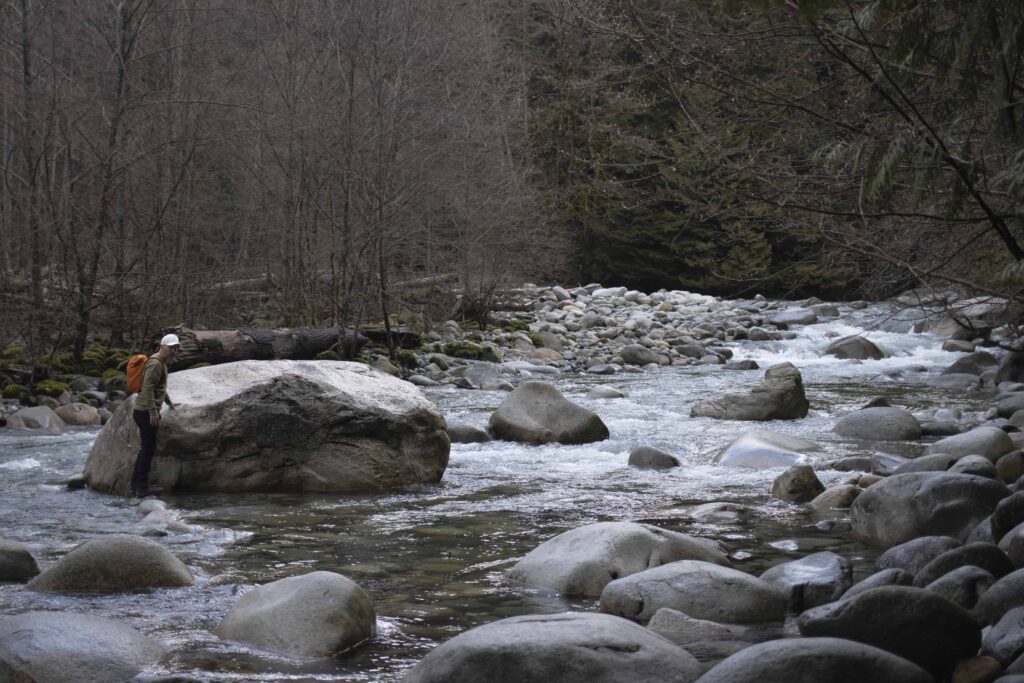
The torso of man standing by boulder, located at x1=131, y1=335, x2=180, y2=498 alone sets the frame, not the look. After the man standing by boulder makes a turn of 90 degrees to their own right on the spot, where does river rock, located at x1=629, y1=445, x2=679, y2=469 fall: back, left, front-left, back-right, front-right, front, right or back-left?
left

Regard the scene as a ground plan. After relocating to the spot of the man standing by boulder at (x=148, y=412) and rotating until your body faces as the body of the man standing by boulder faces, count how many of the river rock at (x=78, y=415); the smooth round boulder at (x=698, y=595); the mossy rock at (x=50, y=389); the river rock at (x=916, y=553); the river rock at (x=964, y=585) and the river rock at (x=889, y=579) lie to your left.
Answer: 2

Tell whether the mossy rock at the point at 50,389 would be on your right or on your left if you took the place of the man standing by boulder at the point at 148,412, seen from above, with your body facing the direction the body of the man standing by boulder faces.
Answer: on your left

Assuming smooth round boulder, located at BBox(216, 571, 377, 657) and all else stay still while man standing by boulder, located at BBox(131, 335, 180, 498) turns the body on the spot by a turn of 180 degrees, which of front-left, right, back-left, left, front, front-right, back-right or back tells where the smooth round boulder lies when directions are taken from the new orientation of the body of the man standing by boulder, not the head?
left

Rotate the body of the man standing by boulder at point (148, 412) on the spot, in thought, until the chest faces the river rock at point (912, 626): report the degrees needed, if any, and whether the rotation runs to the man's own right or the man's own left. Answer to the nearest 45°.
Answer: approximately 45° to the man's own right

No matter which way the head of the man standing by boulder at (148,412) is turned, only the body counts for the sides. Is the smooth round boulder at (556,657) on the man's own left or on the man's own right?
on the man's own right

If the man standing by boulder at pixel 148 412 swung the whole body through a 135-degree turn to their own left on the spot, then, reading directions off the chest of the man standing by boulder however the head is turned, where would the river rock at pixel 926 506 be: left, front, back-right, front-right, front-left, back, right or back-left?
back

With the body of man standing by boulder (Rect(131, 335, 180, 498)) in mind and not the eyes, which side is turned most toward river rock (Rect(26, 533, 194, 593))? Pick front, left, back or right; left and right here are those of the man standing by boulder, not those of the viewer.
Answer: right

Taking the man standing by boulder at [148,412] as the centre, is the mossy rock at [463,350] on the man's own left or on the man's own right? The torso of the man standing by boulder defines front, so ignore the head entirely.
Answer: on the man's own left

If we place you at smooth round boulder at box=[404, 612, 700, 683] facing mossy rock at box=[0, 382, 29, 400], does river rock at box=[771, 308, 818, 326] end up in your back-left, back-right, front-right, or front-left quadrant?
front-right

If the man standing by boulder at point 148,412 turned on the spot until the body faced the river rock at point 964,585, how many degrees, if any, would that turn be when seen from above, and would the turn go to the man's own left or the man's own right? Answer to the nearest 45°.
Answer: approximately 45° to the man's own right

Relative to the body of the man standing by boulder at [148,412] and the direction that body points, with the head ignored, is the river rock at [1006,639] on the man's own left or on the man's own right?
on the man's own right

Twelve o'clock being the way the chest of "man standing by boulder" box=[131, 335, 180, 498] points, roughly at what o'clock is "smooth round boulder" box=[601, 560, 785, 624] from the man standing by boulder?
The smooth round boulder is roughly at 2 o'clock from the man standing by boulder.

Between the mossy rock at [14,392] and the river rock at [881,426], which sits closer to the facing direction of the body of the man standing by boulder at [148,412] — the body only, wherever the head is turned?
the river rock

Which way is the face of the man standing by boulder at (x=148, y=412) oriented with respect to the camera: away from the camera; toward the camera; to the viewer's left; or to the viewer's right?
to the viewer's right

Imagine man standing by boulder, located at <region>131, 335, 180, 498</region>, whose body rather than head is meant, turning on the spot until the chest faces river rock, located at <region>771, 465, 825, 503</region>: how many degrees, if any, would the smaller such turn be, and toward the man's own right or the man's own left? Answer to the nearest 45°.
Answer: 0° — they already face it

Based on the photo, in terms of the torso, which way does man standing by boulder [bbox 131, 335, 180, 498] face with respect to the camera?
to the viewer's right

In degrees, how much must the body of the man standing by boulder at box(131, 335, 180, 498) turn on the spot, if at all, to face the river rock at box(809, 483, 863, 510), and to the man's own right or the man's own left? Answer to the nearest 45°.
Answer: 0° — they already face it
